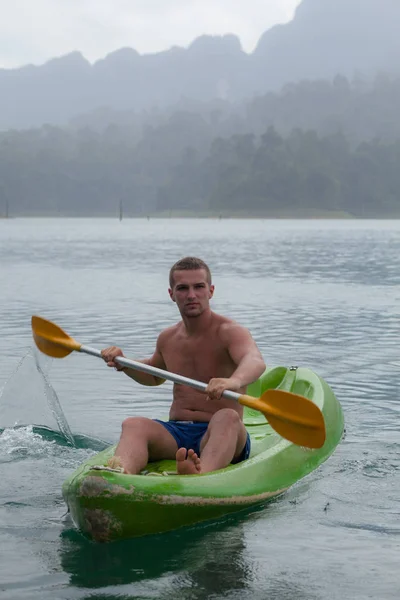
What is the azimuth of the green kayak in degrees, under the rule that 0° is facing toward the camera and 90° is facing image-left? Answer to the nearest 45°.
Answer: approximately 45°

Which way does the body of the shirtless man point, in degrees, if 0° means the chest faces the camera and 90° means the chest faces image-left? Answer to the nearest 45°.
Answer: approximately 45°
